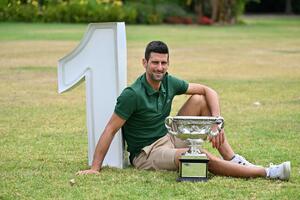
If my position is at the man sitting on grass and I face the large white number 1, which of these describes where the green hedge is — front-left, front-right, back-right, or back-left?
front-right

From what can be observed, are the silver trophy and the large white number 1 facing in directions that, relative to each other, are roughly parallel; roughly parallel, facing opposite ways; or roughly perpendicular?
roughly parallel

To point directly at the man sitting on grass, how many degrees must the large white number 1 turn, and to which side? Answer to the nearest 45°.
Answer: approximately 45° to its left

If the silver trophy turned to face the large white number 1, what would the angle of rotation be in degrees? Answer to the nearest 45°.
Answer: approximately 135° to its right

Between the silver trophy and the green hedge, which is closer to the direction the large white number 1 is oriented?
the silver trophy

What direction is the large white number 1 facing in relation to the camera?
toward the camera

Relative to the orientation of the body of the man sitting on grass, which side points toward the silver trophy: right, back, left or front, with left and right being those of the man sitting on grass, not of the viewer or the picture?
front

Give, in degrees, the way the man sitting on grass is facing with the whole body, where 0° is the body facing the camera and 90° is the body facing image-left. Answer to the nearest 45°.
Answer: approximately 315°

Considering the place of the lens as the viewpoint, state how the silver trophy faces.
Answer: facing the viewer

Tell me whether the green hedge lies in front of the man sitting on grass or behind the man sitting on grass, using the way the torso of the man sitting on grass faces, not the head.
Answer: behind

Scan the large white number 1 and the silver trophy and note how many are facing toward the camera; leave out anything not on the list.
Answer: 2

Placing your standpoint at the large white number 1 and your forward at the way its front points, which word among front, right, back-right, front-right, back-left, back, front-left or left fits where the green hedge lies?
back

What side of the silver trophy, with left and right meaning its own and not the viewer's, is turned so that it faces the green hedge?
back
